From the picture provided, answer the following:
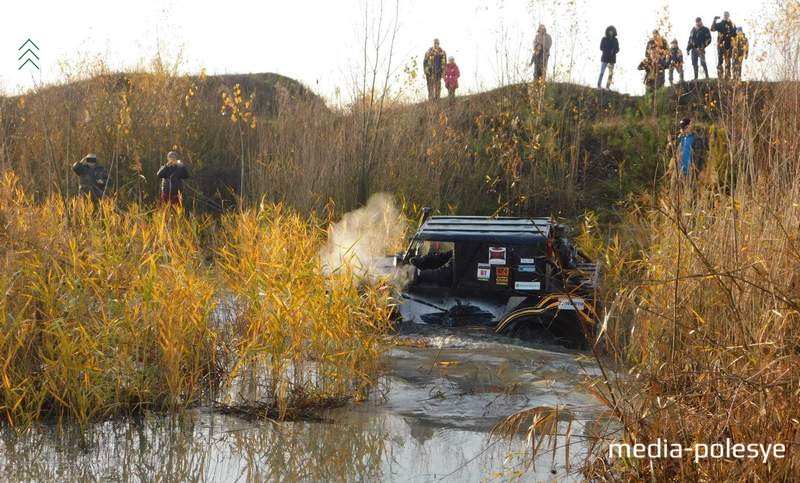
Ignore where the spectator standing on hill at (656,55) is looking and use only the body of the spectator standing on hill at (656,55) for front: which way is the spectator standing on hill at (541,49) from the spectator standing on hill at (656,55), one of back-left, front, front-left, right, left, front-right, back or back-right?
back-right

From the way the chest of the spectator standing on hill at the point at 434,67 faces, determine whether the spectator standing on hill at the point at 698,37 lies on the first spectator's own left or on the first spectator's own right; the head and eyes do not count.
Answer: on the first spectator's own left

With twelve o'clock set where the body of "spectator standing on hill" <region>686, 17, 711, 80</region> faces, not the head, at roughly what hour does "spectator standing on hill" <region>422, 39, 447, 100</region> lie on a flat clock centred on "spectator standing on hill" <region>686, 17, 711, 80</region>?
"spectator standing on hill" <region>422, 39, 447, 100</region> is roughly at 2 o'clock from "spectator standing on hill" <region>686, 17, 711, 80</region>.

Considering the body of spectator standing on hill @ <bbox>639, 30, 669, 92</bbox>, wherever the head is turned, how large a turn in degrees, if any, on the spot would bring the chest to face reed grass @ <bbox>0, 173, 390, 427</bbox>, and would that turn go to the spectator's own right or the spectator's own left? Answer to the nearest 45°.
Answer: approximately 45° to the spectator's own right

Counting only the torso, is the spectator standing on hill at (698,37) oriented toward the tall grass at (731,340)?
yes

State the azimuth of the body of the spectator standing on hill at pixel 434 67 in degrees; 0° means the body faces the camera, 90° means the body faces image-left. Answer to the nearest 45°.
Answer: approximately 0°

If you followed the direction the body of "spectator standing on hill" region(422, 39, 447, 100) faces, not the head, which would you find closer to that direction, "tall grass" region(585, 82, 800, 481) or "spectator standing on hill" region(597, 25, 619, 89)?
the tall grass
